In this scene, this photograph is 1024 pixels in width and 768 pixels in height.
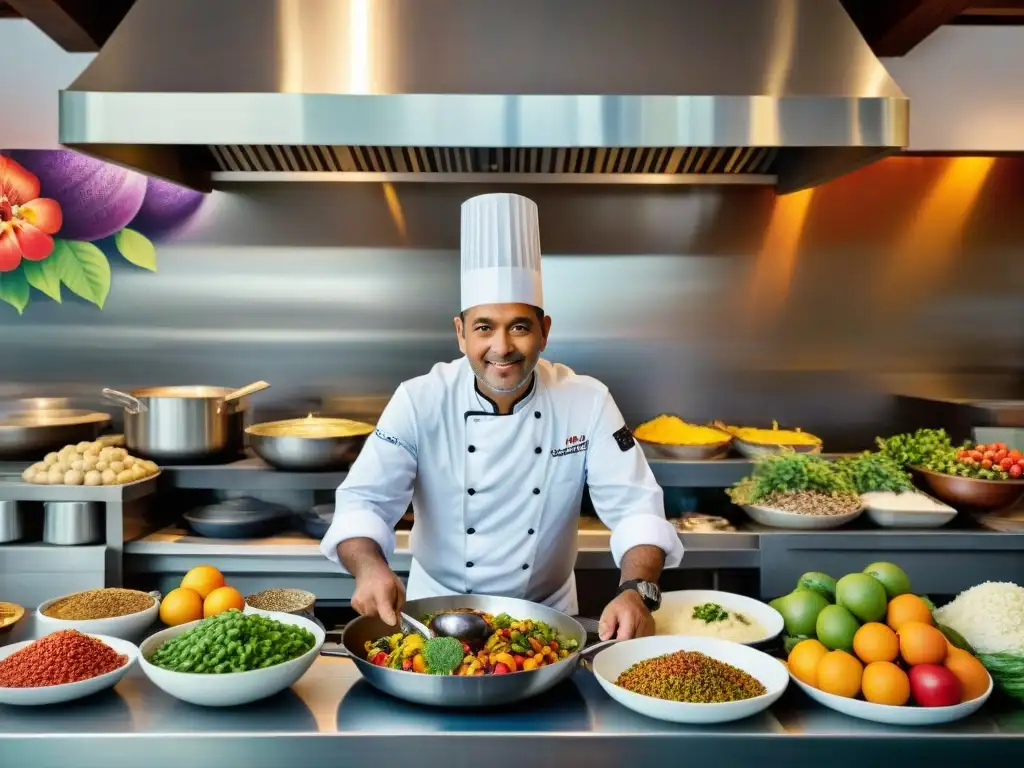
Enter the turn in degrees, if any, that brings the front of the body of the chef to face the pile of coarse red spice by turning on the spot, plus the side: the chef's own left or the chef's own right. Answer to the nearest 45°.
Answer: approximately 45° to the chef's own right

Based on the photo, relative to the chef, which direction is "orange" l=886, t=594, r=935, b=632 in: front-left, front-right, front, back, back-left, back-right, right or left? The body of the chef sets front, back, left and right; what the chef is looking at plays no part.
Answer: front-left

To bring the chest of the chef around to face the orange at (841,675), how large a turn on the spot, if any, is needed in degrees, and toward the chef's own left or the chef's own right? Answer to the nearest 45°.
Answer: approximately 45° to the chef's own left

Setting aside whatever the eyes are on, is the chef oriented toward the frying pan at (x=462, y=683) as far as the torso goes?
yes

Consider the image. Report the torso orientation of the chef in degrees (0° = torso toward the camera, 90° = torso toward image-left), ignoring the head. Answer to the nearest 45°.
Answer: approximately 0°

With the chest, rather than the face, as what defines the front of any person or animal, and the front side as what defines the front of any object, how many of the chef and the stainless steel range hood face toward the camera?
2

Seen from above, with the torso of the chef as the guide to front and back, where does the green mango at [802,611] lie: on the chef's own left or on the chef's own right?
on the chef's own left
